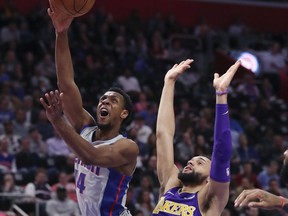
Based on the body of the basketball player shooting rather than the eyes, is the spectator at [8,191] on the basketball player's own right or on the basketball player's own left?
on the basketball player's own right

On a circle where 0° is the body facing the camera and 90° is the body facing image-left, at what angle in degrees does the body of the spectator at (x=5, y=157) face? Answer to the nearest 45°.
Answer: approximately 0°

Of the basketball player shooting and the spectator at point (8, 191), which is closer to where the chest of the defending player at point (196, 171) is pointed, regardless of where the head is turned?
the basketball player shooting

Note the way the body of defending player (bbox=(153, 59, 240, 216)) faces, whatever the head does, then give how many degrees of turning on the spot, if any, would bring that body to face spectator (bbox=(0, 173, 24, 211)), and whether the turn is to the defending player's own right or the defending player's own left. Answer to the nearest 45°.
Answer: approximately 90° to the defending player's own right

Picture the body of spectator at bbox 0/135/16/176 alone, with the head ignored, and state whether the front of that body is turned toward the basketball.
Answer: yes

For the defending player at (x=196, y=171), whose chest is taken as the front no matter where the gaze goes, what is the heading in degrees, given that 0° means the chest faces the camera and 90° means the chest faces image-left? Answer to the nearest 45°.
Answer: approximately 45°

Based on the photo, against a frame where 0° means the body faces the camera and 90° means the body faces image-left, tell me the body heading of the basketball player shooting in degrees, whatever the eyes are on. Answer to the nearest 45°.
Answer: approximately 45°

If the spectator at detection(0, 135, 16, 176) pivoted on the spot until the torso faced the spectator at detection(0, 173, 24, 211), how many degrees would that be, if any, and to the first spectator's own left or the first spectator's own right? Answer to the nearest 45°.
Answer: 0° — they already face them

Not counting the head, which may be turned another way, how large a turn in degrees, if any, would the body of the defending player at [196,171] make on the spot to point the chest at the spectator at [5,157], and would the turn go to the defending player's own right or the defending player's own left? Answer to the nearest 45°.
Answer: approximately 90° to the defending player's own right
